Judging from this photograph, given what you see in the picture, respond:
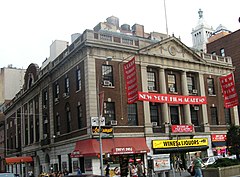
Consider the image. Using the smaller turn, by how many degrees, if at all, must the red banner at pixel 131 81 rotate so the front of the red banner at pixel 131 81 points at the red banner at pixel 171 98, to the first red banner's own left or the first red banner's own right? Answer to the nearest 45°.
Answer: approximately 180°

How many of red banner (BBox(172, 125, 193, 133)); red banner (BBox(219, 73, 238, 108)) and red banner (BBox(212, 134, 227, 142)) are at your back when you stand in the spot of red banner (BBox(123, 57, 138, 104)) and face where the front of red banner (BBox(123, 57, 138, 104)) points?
3

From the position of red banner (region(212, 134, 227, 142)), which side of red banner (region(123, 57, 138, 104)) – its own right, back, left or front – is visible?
back

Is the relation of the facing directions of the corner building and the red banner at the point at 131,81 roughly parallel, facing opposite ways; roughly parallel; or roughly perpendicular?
roughly perpendicular

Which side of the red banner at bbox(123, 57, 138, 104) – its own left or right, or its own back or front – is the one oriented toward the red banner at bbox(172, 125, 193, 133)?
back
